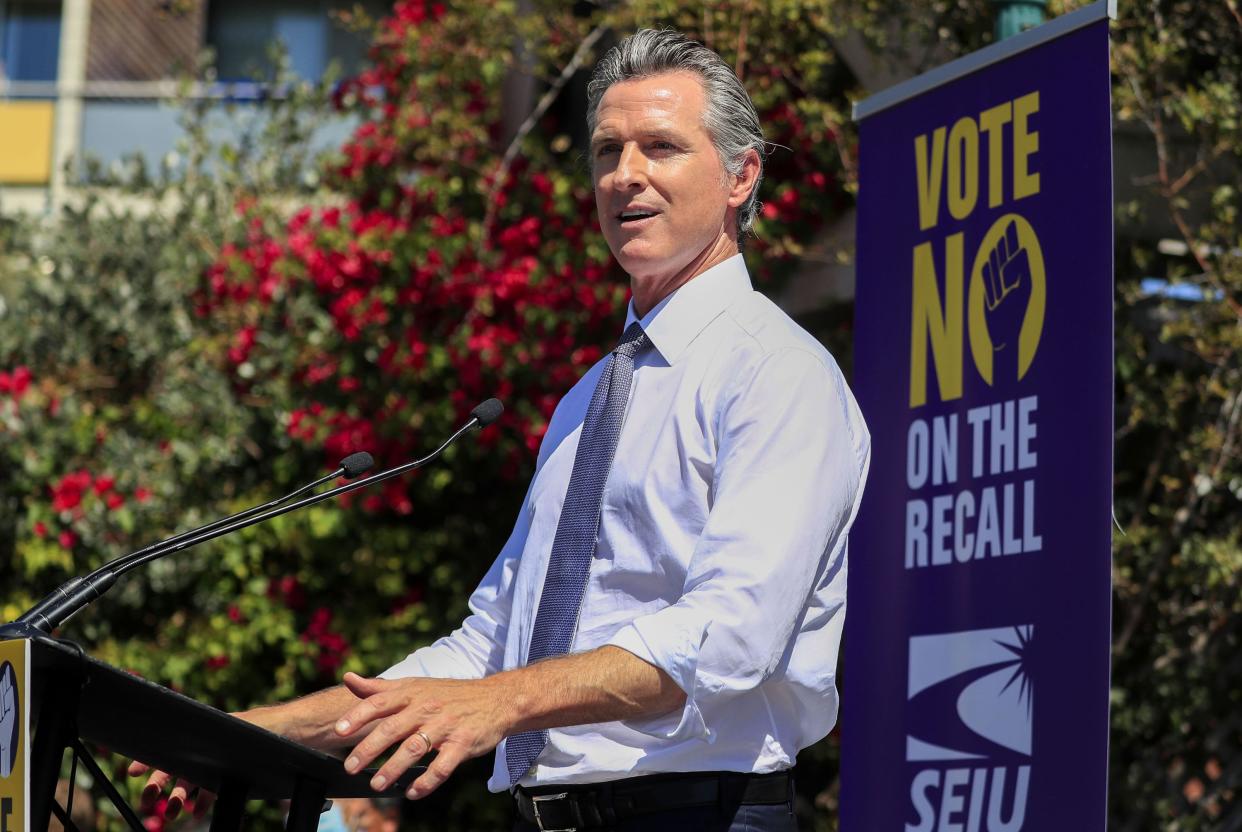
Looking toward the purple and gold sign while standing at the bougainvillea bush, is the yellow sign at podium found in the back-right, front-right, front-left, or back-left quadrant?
front-right

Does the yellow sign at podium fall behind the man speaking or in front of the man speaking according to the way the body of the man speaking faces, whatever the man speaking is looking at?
in front

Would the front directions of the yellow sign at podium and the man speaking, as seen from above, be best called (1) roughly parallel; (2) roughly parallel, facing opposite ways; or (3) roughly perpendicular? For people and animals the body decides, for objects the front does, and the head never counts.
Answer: roughly parallel

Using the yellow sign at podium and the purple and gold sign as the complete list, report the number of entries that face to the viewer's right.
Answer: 0

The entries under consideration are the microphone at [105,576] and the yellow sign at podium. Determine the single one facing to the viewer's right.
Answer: the microphone

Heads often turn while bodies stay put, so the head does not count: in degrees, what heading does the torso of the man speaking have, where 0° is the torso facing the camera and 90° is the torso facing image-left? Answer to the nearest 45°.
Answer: approximately 45°

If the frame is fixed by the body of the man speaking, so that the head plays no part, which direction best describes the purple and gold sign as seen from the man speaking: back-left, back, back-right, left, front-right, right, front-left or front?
back

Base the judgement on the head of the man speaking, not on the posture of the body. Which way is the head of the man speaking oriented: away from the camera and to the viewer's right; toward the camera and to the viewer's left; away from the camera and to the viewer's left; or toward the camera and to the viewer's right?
toward the camera and to the viewer's left

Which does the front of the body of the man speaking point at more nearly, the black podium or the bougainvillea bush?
the black podium

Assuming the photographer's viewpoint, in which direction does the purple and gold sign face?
facing the viewer and to the left of the viewer

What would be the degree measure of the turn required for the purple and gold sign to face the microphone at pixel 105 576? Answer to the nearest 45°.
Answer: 0° — it already faces it

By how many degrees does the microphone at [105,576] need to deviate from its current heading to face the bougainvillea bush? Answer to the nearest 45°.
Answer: approximately 90° to its left

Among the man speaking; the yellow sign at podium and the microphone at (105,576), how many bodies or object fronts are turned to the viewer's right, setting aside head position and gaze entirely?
1

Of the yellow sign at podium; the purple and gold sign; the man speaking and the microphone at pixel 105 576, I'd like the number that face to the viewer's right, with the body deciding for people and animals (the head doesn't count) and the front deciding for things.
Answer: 1

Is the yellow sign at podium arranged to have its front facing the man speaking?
no

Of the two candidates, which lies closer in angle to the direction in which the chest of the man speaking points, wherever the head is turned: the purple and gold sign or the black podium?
the black podium

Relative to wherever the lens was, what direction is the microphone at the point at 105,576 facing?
facing to the right of the viewer
